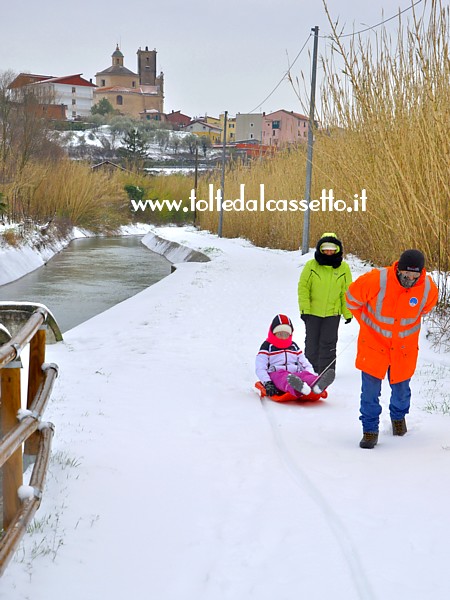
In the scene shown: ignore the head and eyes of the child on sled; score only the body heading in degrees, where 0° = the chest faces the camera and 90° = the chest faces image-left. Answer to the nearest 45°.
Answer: approximately 315°

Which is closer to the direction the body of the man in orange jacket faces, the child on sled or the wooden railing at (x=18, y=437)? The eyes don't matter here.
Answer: the wooden railing

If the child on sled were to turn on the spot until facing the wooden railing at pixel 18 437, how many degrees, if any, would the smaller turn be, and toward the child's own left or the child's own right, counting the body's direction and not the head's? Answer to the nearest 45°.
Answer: approximately 45° to the child's own right

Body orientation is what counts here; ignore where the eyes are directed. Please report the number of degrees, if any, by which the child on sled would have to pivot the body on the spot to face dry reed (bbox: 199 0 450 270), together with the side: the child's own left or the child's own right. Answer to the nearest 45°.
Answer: approximately 135° to the child's own left

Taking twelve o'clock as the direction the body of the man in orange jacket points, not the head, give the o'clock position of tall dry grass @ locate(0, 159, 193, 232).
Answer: The tall dry grass is roughly at 5 o'clock from the man in orange jacket.

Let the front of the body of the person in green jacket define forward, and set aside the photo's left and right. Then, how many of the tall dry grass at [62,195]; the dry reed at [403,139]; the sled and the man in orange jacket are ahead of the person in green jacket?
2

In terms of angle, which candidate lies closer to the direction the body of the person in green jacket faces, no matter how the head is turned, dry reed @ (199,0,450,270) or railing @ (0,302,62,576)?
the railing

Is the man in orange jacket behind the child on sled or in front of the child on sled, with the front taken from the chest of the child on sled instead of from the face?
in front

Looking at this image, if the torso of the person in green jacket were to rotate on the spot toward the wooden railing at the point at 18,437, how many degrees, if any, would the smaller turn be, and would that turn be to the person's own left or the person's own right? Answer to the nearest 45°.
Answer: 0° — they already face it

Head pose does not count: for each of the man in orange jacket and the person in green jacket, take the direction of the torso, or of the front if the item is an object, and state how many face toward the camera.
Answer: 2

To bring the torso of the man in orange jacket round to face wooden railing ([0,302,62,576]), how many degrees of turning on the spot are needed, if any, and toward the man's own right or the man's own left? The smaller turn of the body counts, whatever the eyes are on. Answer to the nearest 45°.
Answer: approximately 45° to the man's own right

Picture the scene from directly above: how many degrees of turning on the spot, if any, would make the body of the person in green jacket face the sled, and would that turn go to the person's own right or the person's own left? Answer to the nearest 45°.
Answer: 0° — they already face it

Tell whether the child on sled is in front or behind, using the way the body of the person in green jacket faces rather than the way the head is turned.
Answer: in front

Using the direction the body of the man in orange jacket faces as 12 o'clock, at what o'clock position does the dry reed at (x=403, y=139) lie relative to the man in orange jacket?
The dry reed is roughly at 6 o'clock from the man in orange jacket.
